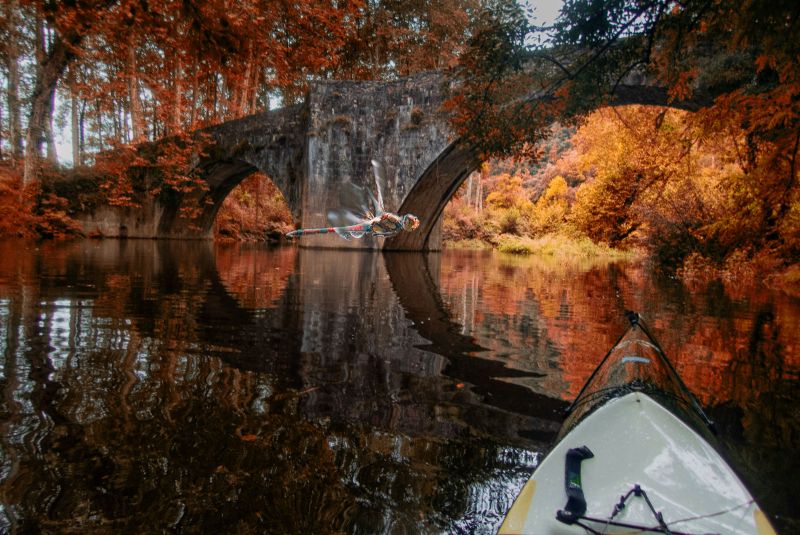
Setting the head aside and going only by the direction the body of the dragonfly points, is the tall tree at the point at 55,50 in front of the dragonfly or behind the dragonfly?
behind

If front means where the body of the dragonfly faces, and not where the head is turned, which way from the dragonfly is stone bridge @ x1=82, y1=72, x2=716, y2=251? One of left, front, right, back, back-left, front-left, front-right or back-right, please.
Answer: left

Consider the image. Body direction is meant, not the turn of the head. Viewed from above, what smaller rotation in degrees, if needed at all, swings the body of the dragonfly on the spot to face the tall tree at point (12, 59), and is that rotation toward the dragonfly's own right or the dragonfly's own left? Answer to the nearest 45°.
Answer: approximately 135° to the dragonfly's own left

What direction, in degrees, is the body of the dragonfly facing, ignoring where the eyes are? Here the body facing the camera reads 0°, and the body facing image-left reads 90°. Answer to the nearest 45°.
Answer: approximately 270°
